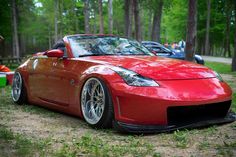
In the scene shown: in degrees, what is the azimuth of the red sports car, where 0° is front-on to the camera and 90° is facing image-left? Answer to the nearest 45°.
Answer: approximately 315°
